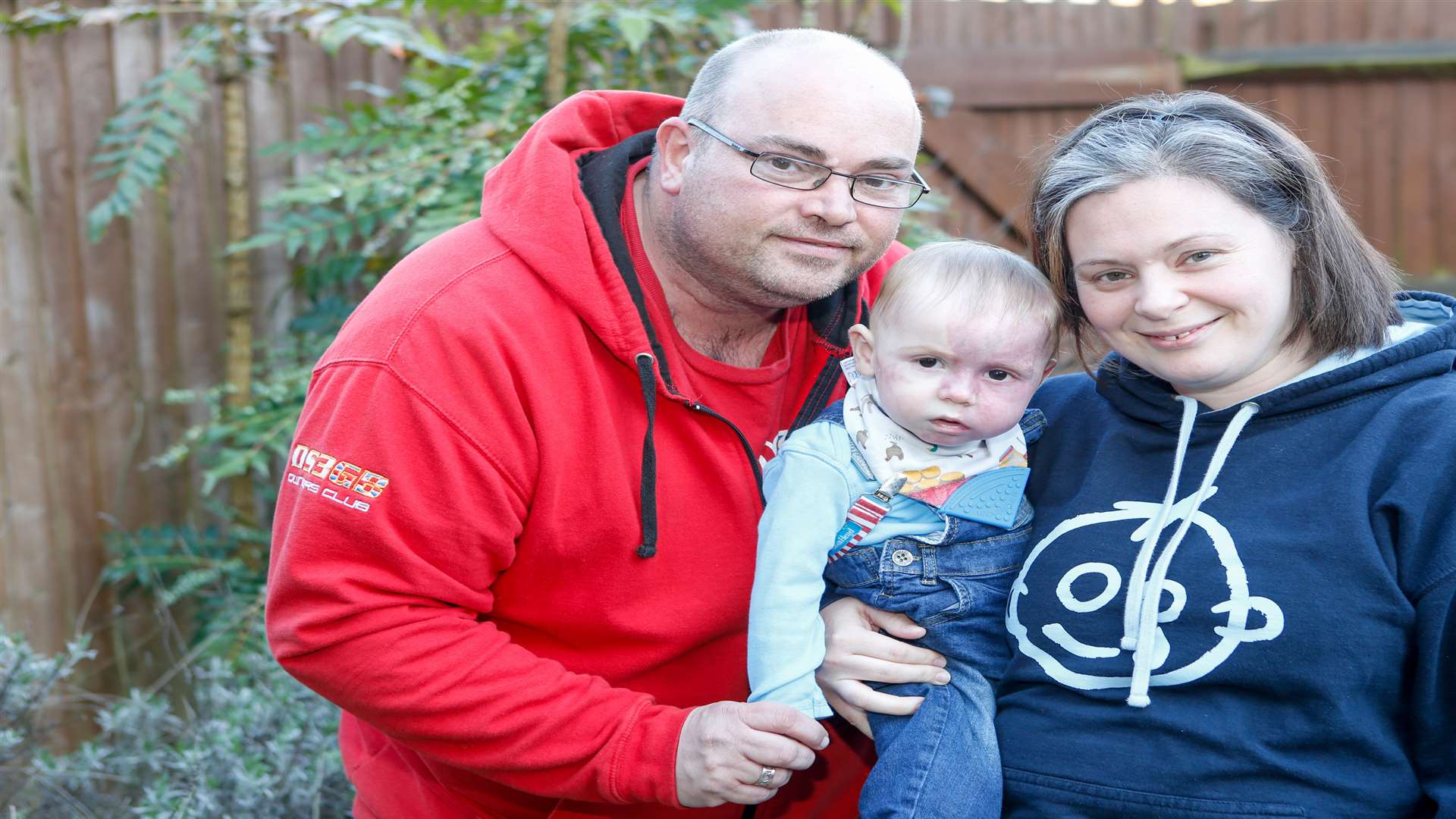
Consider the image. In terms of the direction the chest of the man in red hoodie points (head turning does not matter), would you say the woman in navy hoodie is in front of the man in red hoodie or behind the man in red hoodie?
in front

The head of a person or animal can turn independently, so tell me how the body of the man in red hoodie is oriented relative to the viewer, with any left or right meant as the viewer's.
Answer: facing the viewer and to the right of the viewer
